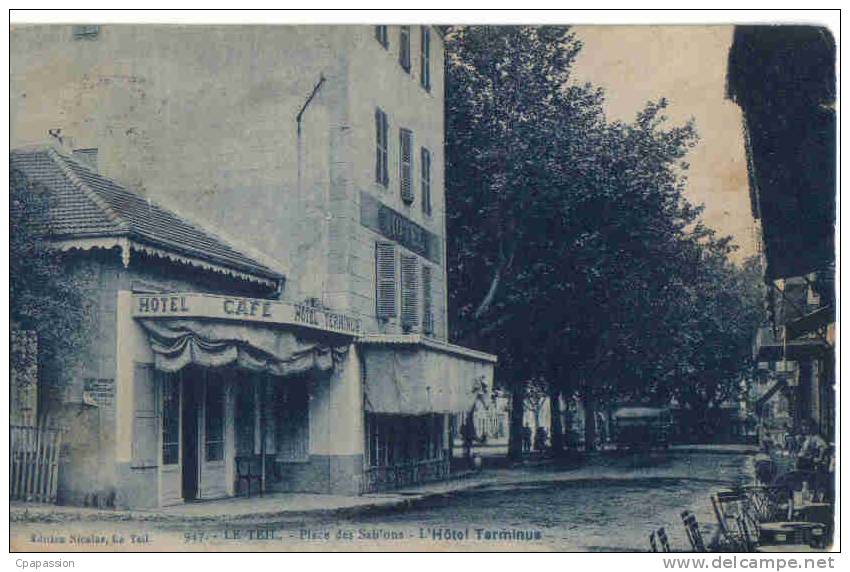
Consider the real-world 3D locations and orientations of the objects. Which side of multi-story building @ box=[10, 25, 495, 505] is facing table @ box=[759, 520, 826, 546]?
front

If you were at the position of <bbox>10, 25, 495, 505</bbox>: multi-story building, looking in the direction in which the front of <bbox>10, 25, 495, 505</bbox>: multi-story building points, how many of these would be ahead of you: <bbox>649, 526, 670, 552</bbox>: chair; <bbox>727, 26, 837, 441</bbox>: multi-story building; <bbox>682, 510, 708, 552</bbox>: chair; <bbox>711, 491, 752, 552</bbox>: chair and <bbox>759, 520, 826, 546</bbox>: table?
5

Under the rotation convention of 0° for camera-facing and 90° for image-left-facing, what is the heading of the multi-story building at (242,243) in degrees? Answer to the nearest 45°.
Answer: approximately 315°

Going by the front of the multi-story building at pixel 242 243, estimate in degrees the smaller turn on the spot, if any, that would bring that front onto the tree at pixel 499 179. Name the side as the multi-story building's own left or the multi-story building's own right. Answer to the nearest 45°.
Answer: approximately 90° to the multi-story building's own left

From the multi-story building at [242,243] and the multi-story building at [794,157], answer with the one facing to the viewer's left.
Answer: the multi-story building at [794,157]

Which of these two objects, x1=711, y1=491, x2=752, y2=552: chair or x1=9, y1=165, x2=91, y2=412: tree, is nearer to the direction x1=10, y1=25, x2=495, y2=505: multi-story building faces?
the chair

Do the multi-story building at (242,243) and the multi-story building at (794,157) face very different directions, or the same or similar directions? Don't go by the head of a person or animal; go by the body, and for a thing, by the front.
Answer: very different directions

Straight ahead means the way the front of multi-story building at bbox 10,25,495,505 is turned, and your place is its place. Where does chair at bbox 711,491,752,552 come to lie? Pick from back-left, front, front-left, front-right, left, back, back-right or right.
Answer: front

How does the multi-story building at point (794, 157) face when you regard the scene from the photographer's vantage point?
facing to the left of the viewer

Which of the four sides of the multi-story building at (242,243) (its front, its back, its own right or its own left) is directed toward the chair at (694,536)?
front

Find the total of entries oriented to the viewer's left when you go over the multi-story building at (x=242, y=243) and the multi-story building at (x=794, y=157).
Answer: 1

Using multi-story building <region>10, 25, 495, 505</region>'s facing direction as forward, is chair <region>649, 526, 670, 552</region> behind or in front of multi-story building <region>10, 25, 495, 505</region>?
in front
